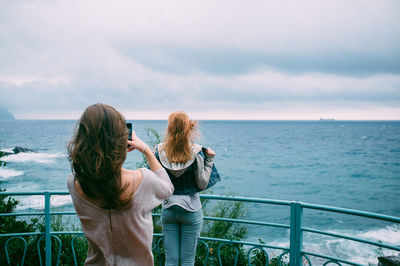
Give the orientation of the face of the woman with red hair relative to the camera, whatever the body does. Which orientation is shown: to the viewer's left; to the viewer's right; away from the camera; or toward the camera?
away from the camera

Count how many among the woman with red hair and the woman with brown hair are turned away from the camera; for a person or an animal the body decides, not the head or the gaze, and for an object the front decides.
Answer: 2

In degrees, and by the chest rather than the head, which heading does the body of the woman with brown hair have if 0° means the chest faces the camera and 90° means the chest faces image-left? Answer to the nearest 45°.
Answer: approximately 180°

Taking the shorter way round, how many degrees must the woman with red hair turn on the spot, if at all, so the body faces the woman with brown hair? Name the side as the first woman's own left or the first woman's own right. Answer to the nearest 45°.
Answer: approximately 180°

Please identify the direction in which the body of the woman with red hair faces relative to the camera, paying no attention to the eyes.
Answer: away from the camera
